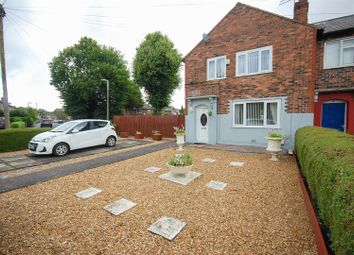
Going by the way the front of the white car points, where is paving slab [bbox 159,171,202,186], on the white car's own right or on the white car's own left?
on the white car's own left

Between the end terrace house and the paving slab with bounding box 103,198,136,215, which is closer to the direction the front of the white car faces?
the paving slab

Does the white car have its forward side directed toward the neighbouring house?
no

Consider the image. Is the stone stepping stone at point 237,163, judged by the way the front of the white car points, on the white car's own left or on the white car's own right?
on the white car's own left

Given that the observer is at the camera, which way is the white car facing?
facing the viewer and to the left of the viewer

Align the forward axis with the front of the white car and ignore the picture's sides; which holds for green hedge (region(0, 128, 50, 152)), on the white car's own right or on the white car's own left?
on the white car's own right

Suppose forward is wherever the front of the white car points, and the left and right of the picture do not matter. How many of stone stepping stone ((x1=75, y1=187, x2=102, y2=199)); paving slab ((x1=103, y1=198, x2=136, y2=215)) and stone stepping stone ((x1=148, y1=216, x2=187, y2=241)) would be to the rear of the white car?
0

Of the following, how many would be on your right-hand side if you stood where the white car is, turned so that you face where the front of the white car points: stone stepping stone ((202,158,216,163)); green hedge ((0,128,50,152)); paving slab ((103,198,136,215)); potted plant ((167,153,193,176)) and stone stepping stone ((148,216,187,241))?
1

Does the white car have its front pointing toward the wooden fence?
no

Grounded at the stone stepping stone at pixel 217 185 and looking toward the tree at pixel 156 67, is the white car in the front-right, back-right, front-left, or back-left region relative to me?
front-left

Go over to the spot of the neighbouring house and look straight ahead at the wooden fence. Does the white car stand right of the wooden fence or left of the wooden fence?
left

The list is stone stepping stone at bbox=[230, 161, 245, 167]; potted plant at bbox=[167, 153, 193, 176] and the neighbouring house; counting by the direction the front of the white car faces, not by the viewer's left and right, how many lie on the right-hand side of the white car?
0

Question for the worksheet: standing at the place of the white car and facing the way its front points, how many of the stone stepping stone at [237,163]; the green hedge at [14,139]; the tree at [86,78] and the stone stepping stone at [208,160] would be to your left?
2

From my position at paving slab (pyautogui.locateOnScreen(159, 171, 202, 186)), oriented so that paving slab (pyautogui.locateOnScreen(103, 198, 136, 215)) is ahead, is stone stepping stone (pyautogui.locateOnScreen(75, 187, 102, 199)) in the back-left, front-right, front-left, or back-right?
front-right

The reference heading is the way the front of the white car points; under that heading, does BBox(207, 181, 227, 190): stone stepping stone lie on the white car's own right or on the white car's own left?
on the white car's own left

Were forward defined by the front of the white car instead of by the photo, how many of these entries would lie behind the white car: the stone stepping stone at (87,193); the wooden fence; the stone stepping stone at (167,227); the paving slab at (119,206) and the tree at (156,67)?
2

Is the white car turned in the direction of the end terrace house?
no

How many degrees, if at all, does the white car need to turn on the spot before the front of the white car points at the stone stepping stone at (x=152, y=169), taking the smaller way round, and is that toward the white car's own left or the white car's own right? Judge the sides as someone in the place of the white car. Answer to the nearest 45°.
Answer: approximately 90° to the white car's own left
